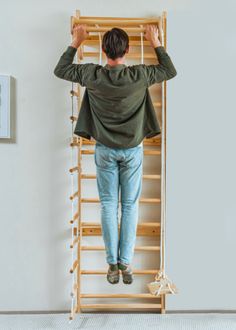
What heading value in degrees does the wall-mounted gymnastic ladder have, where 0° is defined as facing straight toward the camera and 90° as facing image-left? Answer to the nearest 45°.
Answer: approximately 0°

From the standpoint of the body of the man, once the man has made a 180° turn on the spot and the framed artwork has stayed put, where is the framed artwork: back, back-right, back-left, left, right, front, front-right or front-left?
back-right

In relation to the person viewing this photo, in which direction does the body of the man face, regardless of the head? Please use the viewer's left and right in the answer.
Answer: facing away from the viewer

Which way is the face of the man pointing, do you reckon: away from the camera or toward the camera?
away from the camera
